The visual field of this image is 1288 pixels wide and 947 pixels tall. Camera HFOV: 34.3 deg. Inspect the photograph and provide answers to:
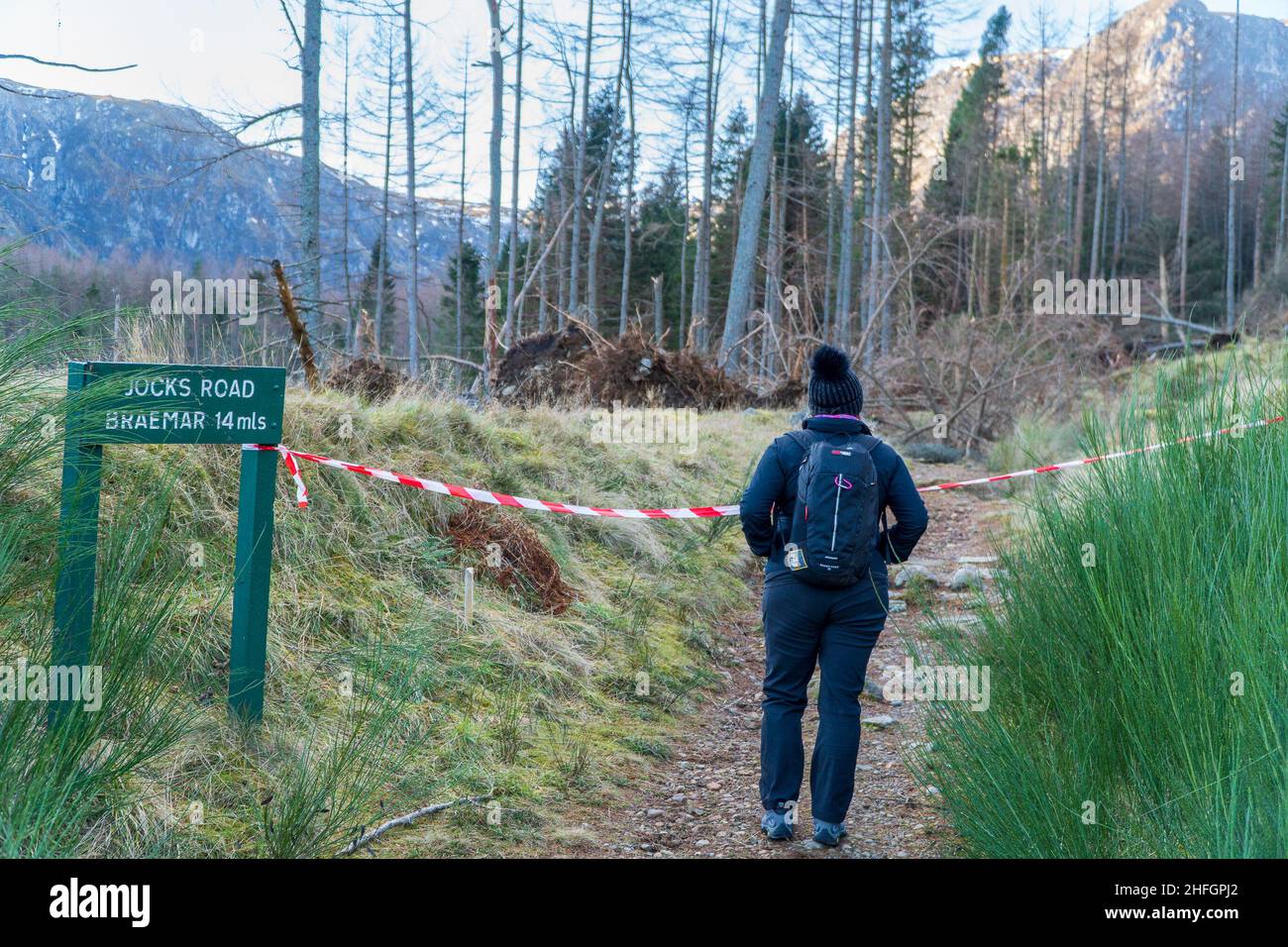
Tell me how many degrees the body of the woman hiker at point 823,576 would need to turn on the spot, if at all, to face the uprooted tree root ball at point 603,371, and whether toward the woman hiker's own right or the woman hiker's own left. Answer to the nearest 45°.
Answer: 0° — they already face it

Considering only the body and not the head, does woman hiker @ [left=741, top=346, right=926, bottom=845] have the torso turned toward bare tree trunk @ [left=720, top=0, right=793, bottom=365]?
yes

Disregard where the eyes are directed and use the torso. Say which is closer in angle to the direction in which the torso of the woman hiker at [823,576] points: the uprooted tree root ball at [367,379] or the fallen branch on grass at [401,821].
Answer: the uprooted tree root ball

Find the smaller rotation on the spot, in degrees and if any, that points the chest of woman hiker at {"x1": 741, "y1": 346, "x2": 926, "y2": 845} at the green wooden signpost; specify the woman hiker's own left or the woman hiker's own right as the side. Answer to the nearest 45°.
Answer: approximately 90° to the woman hiker's own left

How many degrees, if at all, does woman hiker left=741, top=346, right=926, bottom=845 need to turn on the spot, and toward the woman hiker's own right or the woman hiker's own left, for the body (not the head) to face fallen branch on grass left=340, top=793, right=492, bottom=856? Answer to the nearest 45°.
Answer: approximately 135° to the woman hiker's own left

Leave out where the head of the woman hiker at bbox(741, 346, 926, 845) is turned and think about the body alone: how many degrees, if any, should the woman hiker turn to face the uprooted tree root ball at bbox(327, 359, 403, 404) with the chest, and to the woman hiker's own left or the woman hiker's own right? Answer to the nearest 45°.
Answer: approximately 45° to the woman hiker's own left

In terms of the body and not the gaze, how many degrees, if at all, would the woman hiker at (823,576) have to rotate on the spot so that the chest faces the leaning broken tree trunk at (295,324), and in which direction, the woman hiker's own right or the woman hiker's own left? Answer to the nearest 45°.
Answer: approximately 45° to the woman hiker's own left

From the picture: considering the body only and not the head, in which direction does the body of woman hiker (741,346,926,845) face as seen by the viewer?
away from the camera
